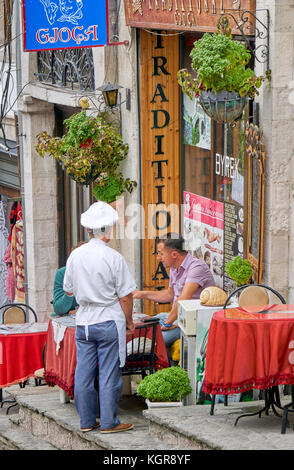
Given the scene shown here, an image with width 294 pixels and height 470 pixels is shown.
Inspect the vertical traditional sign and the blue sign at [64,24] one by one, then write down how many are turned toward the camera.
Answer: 2

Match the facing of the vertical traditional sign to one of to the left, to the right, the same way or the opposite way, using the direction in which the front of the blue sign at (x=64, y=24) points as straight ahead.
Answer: the same way

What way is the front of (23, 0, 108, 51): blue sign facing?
toward the camera

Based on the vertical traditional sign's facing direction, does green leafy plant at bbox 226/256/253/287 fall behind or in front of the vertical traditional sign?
in front

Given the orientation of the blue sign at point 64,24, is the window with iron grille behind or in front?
behind

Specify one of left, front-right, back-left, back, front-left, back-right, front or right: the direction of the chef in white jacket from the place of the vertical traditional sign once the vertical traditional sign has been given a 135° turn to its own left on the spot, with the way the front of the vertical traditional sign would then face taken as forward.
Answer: back-right

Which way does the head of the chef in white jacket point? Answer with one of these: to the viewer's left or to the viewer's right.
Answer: to the viewer's right

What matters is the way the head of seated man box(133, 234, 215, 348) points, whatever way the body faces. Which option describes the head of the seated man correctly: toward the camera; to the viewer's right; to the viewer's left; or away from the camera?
to the viewer's left

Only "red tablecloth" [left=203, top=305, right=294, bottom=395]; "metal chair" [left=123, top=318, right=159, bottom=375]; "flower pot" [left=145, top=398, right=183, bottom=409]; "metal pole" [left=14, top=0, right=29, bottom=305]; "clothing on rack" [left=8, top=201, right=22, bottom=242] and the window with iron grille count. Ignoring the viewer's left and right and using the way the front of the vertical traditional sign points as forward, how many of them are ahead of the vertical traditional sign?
3

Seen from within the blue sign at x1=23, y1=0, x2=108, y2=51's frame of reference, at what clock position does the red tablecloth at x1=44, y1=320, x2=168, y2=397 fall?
The red tablecloth is roughly at 12 o'clock from the blue sign.

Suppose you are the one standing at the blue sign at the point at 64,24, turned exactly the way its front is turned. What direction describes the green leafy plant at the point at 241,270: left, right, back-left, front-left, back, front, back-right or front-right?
front-left

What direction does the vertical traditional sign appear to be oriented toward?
toward the camera

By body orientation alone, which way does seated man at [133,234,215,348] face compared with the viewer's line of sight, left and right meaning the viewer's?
facing the viewer and to the left of the viewer

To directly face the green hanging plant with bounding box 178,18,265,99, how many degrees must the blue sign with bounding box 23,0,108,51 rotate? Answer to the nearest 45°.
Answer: approximately 45° to its left
